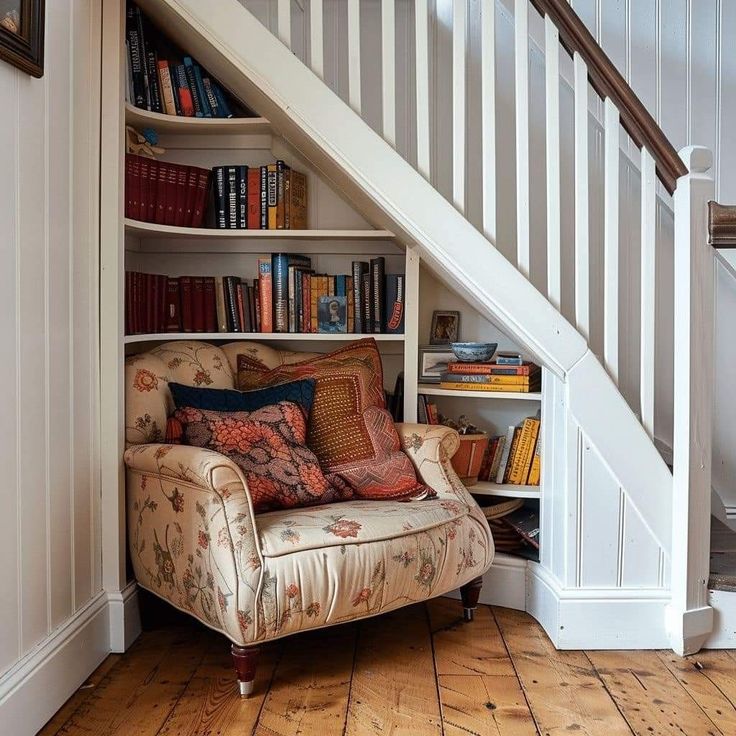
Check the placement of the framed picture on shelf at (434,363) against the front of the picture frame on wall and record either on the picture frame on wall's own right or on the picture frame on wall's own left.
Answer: on the picture frame on wall's own left

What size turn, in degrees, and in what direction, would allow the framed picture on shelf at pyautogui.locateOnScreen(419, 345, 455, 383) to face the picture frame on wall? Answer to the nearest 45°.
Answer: approximately 45° to its right

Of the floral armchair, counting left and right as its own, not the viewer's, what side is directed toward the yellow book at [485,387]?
left

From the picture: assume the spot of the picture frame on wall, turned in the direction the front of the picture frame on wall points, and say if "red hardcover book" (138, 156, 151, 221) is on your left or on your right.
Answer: on your left

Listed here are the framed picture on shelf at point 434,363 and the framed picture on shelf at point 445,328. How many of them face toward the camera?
2

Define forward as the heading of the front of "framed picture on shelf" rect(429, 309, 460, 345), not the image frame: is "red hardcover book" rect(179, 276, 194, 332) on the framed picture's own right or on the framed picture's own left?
on the framed picture's own right

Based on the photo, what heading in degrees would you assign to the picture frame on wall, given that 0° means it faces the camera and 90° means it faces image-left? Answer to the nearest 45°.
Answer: approximately 315°

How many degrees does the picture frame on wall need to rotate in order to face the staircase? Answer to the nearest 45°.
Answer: approximately 45° to its left

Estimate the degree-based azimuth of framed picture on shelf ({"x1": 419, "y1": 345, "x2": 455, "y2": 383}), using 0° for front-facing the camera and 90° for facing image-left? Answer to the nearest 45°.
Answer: approximately 0°

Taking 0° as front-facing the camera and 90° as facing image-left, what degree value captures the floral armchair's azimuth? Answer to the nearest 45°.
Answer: approximately 315°

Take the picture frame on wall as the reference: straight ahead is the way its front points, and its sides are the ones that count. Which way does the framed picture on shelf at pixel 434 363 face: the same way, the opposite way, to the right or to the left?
to the right

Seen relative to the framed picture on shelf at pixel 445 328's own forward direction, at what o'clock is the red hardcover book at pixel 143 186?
The red hardcover book is roughly at 2 o'clock from the framed picture on shelf.
